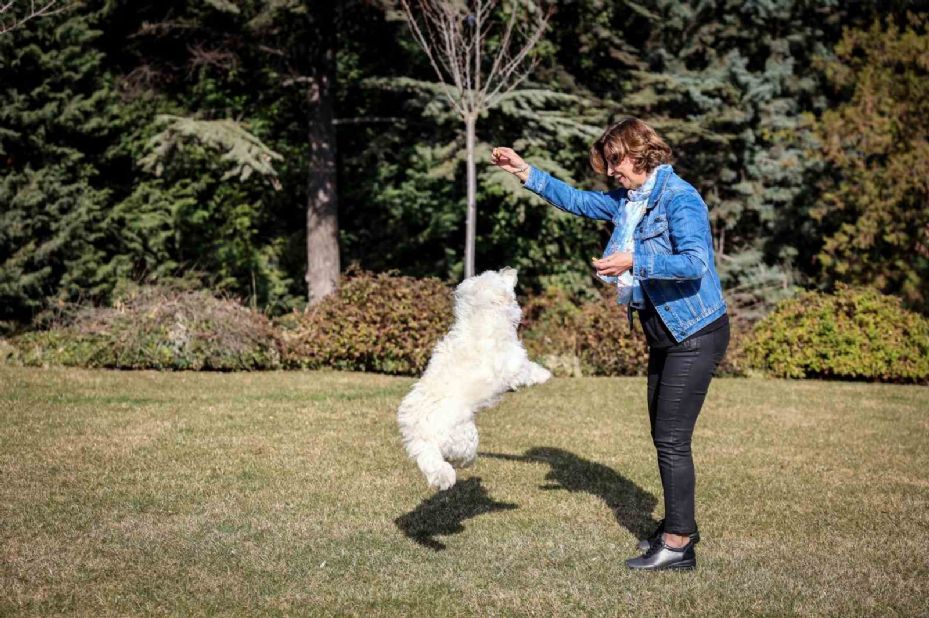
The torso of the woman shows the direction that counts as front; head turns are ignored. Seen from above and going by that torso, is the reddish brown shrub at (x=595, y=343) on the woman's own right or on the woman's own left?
on the woman's own right

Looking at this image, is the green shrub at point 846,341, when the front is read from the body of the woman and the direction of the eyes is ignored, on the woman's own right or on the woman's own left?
on the woman's own right

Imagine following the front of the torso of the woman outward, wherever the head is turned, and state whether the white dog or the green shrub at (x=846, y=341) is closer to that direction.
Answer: the white dog

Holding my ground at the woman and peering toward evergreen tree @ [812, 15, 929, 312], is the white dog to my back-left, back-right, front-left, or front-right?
back-left

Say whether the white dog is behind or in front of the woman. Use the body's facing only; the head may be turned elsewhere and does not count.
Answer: in front

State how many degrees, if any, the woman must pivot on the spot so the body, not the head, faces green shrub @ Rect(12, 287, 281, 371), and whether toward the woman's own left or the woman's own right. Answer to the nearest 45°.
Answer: approximately 45° to the woman's own right

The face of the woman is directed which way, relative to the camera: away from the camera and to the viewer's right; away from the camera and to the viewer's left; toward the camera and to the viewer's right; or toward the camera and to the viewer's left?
toward the camera and to the viewer's left

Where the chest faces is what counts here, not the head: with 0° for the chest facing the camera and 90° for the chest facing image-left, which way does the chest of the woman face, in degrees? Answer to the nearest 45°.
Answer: approximately 90°
